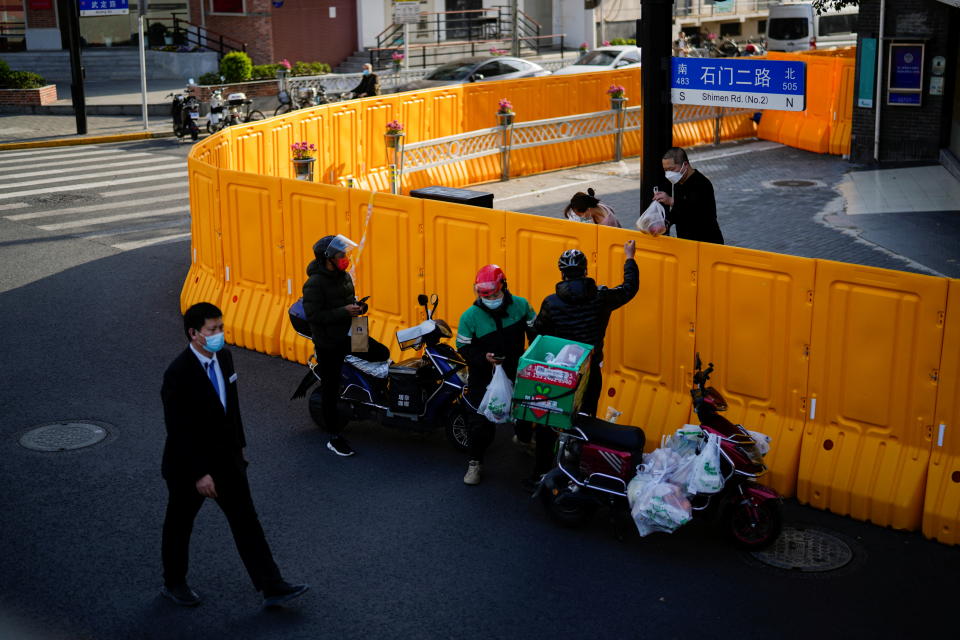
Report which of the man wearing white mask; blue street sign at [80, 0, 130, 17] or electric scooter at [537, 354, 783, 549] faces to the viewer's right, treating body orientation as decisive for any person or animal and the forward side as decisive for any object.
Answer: the electric scooter

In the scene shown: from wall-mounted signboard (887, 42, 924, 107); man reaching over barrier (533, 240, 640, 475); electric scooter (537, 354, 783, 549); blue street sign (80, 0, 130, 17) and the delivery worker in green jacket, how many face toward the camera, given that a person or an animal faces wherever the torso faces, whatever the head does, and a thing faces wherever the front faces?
3

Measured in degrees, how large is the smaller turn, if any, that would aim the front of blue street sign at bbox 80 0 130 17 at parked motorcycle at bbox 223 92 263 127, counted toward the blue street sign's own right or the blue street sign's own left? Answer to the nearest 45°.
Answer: approximately 45° to the blue street sign's own left

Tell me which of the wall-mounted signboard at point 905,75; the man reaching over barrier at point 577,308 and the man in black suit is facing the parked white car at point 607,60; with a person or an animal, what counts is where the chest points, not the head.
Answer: the man reaching over barrier

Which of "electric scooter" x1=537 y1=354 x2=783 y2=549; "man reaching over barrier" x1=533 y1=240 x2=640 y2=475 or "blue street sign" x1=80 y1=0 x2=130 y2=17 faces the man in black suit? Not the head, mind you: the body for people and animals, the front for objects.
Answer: the blue street sign

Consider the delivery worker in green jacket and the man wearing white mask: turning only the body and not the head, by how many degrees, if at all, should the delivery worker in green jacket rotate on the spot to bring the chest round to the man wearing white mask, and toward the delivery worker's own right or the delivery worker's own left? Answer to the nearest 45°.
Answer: approximately 135° to the delivery worker's own left

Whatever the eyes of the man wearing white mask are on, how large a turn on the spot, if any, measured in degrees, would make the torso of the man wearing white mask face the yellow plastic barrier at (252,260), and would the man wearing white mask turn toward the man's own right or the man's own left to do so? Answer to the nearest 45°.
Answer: approximately 45° to the man's own right

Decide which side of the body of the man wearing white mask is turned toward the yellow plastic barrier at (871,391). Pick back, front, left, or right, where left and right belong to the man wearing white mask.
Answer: left

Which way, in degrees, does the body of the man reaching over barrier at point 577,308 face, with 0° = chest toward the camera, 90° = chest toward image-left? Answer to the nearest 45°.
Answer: approximately 180°

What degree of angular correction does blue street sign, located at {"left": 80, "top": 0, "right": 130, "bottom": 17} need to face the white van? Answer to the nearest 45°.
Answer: approximately 90° to its left

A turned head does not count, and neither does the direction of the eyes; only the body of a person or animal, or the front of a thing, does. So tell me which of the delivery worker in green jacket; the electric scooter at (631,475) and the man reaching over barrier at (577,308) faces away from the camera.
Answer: the man reaching over barrier

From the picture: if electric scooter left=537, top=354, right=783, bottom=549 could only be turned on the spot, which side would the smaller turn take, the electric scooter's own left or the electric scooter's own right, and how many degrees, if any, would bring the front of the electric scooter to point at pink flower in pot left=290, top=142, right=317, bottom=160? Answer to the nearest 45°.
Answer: approximately 135° to the electric scooter's own left

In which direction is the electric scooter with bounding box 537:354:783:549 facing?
to the viewer's right
